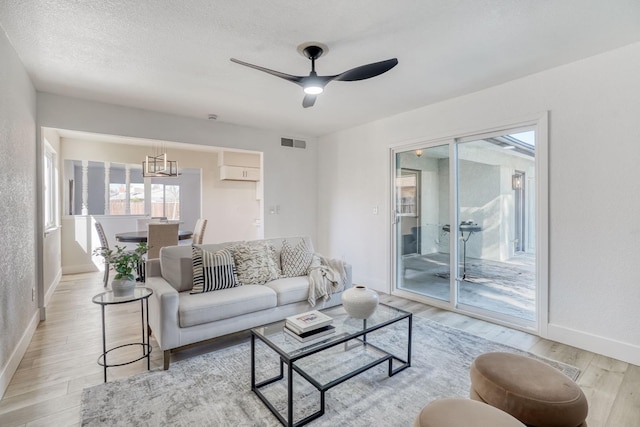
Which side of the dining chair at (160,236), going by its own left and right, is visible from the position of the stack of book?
back

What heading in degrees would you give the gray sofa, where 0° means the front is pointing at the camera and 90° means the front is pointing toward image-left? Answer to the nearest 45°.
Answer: approximately 315°

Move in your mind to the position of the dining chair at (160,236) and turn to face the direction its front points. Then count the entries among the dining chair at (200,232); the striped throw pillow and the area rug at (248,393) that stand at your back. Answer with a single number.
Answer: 2

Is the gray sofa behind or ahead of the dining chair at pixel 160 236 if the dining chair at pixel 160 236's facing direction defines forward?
behind

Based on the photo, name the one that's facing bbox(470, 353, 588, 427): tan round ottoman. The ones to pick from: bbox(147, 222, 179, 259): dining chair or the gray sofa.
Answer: the gray sofa

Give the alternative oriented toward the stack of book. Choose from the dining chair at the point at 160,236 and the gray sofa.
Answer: the gray sofa

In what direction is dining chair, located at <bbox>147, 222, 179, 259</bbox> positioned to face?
away from the camera

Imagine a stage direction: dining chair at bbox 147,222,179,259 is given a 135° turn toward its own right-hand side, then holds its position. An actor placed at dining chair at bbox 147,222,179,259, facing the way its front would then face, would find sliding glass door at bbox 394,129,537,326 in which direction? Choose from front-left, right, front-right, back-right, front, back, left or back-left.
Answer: front

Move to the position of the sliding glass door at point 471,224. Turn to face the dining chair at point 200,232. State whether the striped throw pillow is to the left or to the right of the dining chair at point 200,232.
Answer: left

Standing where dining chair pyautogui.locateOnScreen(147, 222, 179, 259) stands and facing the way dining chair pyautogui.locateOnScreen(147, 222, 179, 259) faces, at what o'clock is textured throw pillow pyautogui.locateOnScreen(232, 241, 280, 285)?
The textured throw pillow is roughly at 5 o'clock from the dining chair.

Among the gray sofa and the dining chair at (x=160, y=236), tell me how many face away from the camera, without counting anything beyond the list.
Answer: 1

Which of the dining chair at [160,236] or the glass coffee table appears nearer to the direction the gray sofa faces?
the glass coffee table

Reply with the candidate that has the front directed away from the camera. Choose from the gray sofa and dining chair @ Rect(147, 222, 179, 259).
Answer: the dining chair

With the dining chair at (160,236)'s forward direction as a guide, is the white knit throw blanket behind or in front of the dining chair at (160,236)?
behind

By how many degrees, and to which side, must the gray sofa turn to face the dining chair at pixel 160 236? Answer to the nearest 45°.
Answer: approximately 180°
